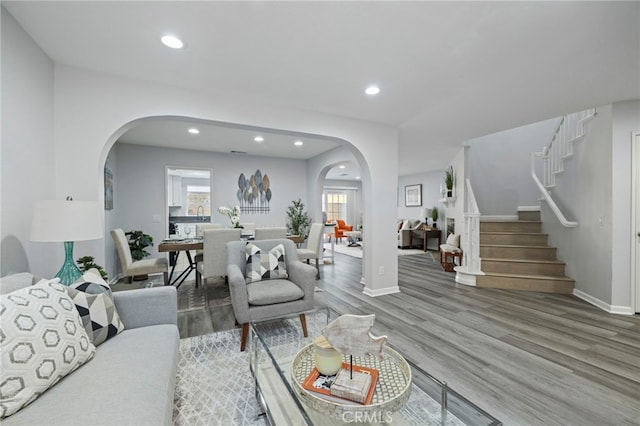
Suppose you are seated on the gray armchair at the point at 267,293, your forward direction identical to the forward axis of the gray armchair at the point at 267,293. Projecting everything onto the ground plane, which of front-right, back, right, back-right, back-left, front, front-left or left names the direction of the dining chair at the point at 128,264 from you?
back

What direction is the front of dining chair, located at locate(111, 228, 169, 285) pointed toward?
to the viewer's right

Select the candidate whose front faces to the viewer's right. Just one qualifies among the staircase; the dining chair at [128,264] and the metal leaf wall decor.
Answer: the dining chair
